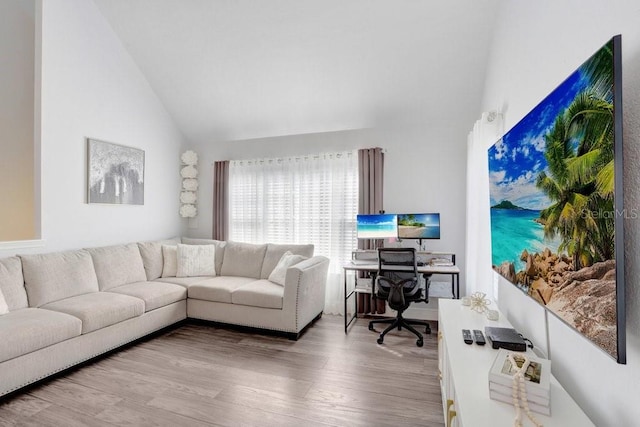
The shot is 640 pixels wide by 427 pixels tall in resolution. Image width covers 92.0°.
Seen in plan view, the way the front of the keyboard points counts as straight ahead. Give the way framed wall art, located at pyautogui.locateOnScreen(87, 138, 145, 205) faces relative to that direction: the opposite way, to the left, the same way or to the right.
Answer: to the left

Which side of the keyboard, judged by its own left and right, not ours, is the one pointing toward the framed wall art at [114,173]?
right

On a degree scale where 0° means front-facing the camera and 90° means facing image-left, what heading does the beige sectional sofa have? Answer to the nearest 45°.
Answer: approximately 315°

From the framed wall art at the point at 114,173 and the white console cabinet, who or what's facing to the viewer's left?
the white console cabinet

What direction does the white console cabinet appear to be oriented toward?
to the viewer's left

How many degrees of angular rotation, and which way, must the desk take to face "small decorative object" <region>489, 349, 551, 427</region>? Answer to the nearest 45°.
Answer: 0° — it already faces it

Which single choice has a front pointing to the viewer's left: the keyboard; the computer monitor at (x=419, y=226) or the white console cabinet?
the white console cabinet

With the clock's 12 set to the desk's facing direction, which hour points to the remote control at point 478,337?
The remote control is roughly at 12 o'clock from the desk.

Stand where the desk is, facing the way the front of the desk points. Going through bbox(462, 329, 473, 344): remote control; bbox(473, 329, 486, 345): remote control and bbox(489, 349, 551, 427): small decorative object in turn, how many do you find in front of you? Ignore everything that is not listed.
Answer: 3
